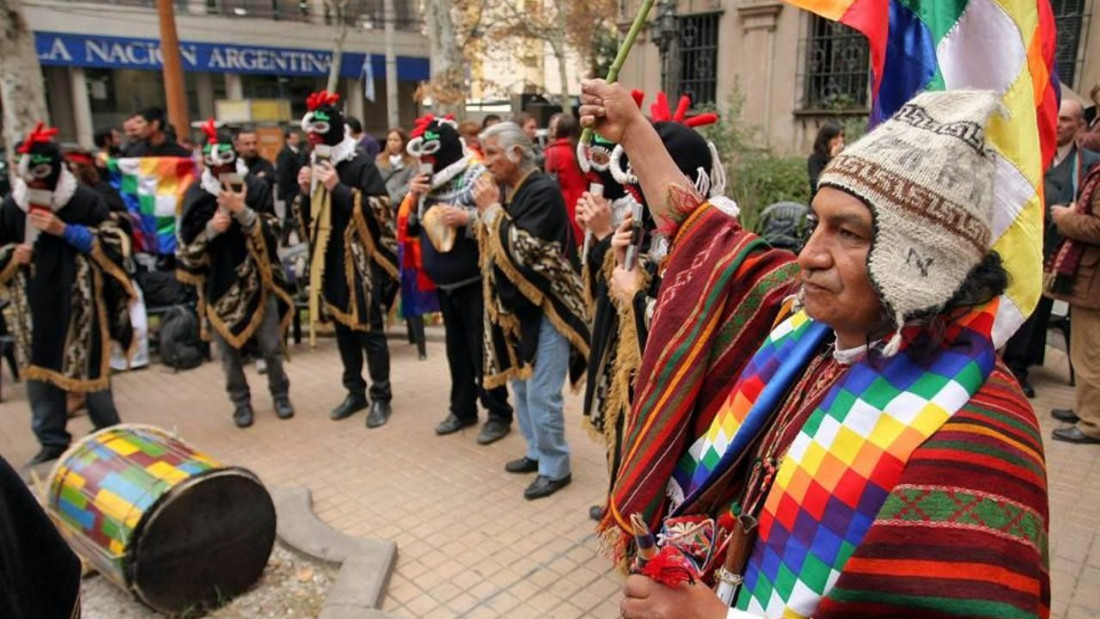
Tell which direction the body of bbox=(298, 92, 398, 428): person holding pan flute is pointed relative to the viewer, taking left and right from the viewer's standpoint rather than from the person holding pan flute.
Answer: facing the viewer and to the left of the viewer

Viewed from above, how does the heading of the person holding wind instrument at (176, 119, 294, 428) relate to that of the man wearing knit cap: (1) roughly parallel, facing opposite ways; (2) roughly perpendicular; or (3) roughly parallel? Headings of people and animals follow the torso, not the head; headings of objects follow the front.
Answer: roughly perpendicular

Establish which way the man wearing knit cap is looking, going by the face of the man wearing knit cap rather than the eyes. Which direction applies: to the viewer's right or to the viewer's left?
to the viewer's left

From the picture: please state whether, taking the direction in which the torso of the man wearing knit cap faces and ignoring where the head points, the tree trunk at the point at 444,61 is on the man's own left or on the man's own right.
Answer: on the man's own right

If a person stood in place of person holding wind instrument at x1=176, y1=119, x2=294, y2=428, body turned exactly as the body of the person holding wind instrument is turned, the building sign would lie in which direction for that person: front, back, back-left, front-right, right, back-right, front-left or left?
back

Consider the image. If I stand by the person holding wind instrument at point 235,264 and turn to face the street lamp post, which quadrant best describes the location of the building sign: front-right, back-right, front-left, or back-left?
front-left

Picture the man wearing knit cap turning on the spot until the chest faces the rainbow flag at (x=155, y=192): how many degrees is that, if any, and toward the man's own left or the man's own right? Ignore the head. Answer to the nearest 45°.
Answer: approximately 90° to the man's own right

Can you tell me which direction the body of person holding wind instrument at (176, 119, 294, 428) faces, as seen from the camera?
toward the camera

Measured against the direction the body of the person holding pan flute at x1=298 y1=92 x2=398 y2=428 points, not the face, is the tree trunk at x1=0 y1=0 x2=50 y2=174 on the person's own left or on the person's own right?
on the person's own right

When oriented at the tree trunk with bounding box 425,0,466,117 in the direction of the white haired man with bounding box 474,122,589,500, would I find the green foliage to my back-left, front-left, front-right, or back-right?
front-left

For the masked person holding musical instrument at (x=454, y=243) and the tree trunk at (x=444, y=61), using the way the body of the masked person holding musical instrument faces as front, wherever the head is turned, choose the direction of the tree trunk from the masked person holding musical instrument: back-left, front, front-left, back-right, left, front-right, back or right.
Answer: back-right
